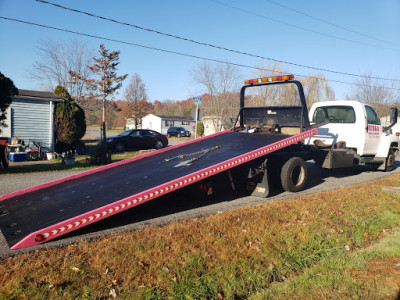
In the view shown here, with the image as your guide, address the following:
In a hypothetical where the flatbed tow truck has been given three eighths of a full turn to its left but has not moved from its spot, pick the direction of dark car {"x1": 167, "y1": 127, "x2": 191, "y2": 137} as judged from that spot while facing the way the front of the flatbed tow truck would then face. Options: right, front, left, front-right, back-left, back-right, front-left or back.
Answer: right

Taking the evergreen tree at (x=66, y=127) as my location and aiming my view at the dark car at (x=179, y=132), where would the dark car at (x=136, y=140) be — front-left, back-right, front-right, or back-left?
front-right

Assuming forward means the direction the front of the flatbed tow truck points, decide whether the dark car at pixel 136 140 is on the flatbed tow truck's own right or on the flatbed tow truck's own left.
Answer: on the flatbed tow truck's own left

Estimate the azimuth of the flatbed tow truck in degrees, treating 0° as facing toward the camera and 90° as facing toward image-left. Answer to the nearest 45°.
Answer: approximately 225°

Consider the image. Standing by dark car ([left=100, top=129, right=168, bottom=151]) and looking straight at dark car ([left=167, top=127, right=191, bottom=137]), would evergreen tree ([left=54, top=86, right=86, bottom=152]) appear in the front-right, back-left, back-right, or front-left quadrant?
back-left

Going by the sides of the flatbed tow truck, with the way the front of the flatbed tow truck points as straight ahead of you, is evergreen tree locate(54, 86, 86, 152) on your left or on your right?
on your left

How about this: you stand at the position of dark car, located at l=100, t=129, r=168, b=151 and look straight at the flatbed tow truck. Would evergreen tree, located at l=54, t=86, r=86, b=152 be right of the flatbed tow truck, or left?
right
